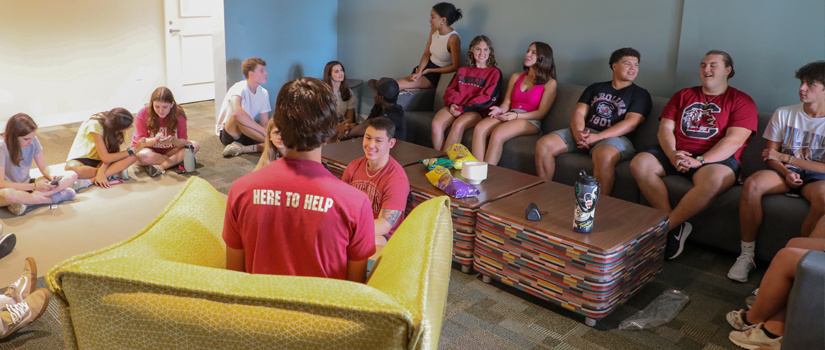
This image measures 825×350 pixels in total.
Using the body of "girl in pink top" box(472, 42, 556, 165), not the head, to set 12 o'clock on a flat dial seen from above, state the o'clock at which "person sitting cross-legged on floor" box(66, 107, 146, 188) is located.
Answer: The person sitting cross-legged on floor is roughly at 1 o'clock from the girl in pink top.

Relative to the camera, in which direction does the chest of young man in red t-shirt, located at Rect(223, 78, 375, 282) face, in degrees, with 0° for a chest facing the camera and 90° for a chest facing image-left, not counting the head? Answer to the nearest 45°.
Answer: approximately 180°

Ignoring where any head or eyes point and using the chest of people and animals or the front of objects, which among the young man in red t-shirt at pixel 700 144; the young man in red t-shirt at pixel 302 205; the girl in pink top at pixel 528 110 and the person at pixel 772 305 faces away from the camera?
the young man in red t-shirt at pixel 302 205

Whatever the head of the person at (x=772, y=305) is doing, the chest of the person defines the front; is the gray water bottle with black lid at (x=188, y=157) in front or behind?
in front

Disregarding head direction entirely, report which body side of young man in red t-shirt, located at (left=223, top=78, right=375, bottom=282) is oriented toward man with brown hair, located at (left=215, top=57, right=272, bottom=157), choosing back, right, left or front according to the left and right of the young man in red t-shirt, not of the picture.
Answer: front

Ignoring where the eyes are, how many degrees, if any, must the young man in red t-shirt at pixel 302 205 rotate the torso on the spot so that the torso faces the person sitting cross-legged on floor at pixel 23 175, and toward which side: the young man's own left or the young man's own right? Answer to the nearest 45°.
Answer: approximately 45° to the young man's own left

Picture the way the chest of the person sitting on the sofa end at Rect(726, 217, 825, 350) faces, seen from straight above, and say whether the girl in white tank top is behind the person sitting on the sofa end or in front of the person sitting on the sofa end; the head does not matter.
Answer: in front

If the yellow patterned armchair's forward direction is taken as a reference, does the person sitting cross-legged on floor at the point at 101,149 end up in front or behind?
in front

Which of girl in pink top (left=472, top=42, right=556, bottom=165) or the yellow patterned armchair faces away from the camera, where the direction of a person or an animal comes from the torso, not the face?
the yellow patterned armchair

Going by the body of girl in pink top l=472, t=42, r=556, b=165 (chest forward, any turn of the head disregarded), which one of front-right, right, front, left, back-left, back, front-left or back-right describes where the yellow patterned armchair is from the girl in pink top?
front-left

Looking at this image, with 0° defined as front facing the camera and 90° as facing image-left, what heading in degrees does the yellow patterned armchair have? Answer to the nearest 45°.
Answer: approximately 180°

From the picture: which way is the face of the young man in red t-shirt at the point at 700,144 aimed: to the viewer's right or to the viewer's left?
to the viewer's left

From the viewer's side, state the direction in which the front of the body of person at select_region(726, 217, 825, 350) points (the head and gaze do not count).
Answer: to the viewer's left

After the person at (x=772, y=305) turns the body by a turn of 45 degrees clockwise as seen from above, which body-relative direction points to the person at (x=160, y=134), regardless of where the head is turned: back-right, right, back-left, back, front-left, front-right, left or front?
front-left
